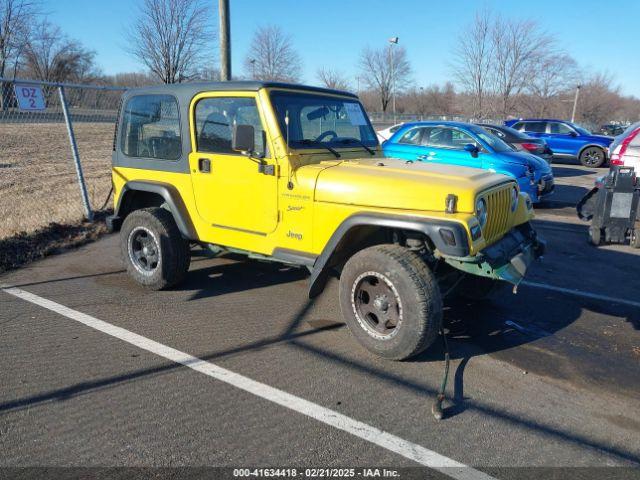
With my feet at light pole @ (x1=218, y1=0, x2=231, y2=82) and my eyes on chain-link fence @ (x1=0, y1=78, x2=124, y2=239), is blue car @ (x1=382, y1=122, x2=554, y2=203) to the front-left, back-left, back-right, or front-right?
back-left

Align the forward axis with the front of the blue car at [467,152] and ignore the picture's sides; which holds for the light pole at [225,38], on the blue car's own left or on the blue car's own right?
on the blue car's own right

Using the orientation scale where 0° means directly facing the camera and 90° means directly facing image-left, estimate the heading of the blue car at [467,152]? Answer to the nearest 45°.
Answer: approximately 315°

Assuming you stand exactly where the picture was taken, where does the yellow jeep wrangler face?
facing the viewer and to the right of the viewer

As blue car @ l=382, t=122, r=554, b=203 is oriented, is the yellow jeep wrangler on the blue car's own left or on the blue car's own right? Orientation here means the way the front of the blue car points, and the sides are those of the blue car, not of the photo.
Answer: on the blue car's own right

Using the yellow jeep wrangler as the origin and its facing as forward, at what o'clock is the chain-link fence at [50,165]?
The chain-link fence is roughly at 6 o'clock from the yellow jeep wrangler.

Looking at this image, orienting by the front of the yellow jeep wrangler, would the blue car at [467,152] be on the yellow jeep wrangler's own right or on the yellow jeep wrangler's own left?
on the yellow jeep wrangler's own left

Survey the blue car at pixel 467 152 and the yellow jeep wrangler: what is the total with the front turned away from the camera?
0

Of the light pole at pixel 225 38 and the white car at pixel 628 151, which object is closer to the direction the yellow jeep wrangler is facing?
the white car
